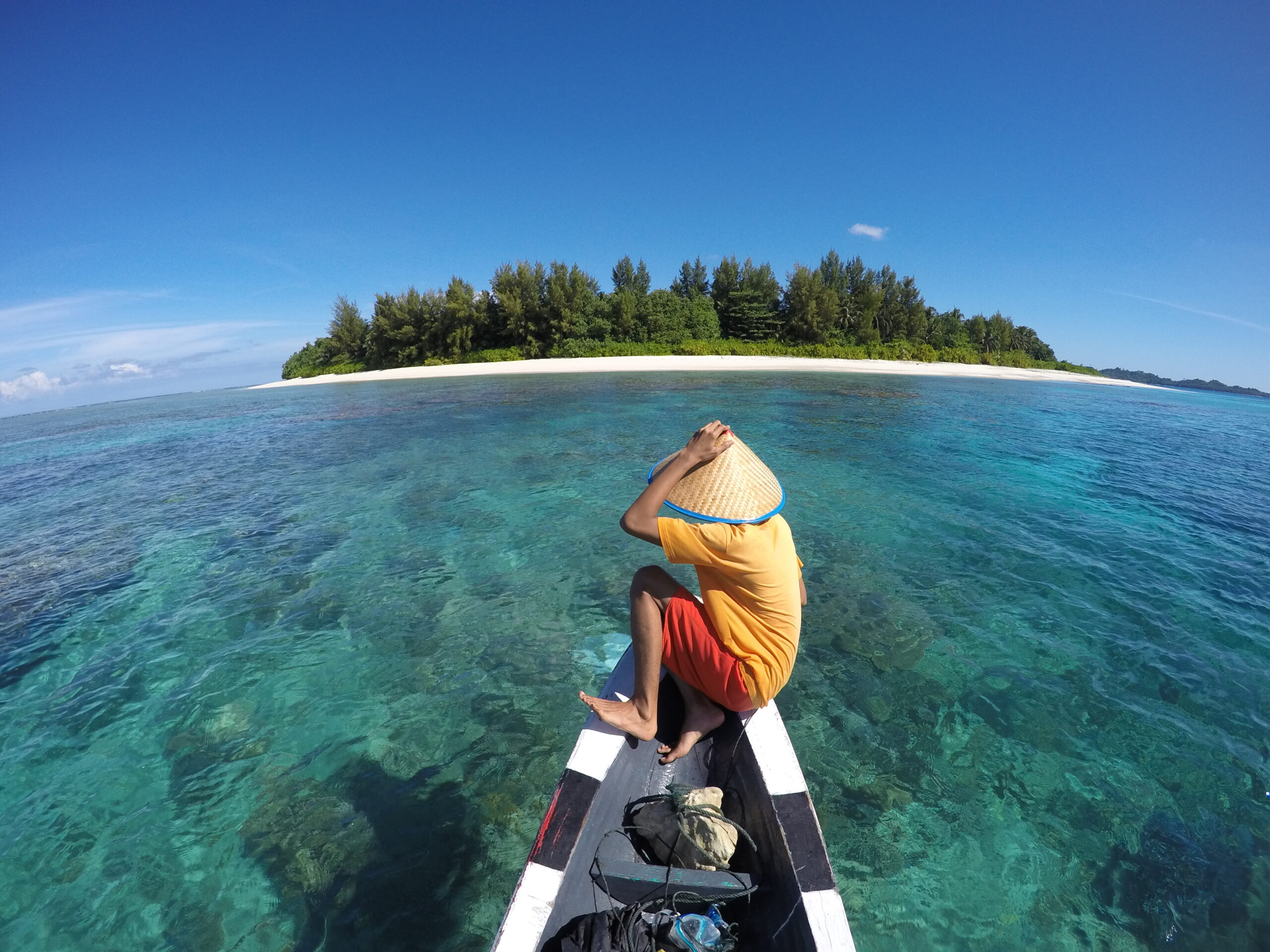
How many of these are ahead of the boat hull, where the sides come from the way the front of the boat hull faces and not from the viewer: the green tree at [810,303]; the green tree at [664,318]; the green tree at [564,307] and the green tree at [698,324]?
4

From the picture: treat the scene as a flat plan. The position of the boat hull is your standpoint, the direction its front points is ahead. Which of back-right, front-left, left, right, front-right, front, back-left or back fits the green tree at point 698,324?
front

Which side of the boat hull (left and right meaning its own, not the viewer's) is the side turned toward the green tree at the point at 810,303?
front

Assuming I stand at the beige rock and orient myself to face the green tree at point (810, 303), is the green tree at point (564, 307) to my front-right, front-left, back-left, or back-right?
front-left

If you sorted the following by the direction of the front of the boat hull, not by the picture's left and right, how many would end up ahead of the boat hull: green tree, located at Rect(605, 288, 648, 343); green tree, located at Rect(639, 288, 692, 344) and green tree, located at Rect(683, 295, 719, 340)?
3

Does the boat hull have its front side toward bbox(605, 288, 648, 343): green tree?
yes

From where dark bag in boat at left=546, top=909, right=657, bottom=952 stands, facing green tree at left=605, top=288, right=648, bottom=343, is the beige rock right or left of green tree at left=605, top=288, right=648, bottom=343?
right

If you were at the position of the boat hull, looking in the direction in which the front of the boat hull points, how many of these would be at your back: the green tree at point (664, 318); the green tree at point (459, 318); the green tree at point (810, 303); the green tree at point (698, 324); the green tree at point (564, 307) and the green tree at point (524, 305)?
0

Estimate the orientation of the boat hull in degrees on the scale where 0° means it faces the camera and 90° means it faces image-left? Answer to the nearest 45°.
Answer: approximately 180°

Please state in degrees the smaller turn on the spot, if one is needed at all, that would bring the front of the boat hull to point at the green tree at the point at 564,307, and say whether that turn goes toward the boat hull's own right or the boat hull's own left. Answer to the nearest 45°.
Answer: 0° — it already faces it

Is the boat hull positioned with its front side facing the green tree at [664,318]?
yes

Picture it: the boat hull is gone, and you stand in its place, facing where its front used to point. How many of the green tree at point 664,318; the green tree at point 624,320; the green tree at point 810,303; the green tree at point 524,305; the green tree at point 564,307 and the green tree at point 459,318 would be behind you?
0
